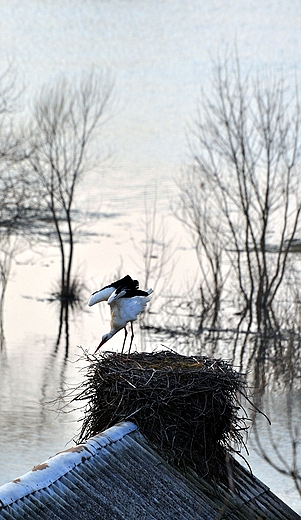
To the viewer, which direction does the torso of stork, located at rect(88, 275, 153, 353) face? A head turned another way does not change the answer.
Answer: to the viewer's left
